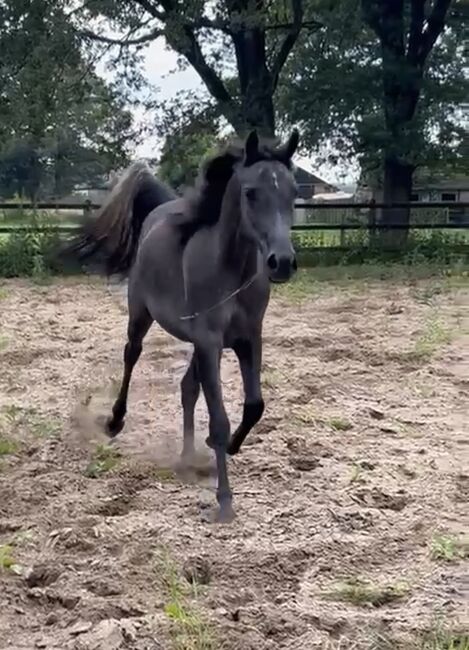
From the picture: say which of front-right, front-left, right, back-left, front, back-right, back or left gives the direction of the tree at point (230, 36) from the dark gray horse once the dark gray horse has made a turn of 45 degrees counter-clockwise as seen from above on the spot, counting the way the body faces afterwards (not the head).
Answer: left

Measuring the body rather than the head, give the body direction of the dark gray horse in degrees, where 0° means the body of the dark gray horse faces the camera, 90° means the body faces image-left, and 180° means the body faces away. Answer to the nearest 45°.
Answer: approximately 315°

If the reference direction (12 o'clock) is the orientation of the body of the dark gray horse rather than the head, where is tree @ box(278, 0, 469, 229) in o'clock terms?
The tree is roughly at 8 o'clock from the dark gray horse.

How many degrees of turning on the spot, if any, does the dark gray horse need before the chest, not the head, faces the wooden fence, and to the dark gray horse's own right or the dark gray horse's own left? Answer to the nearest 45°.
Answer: approximately 135° to the dark gray horse's own left

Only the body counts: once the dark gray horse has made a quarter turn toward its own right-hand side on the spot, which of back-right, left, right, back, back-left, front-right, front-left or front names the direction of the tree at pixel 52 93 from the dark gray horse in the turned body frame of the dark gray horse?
back-right
